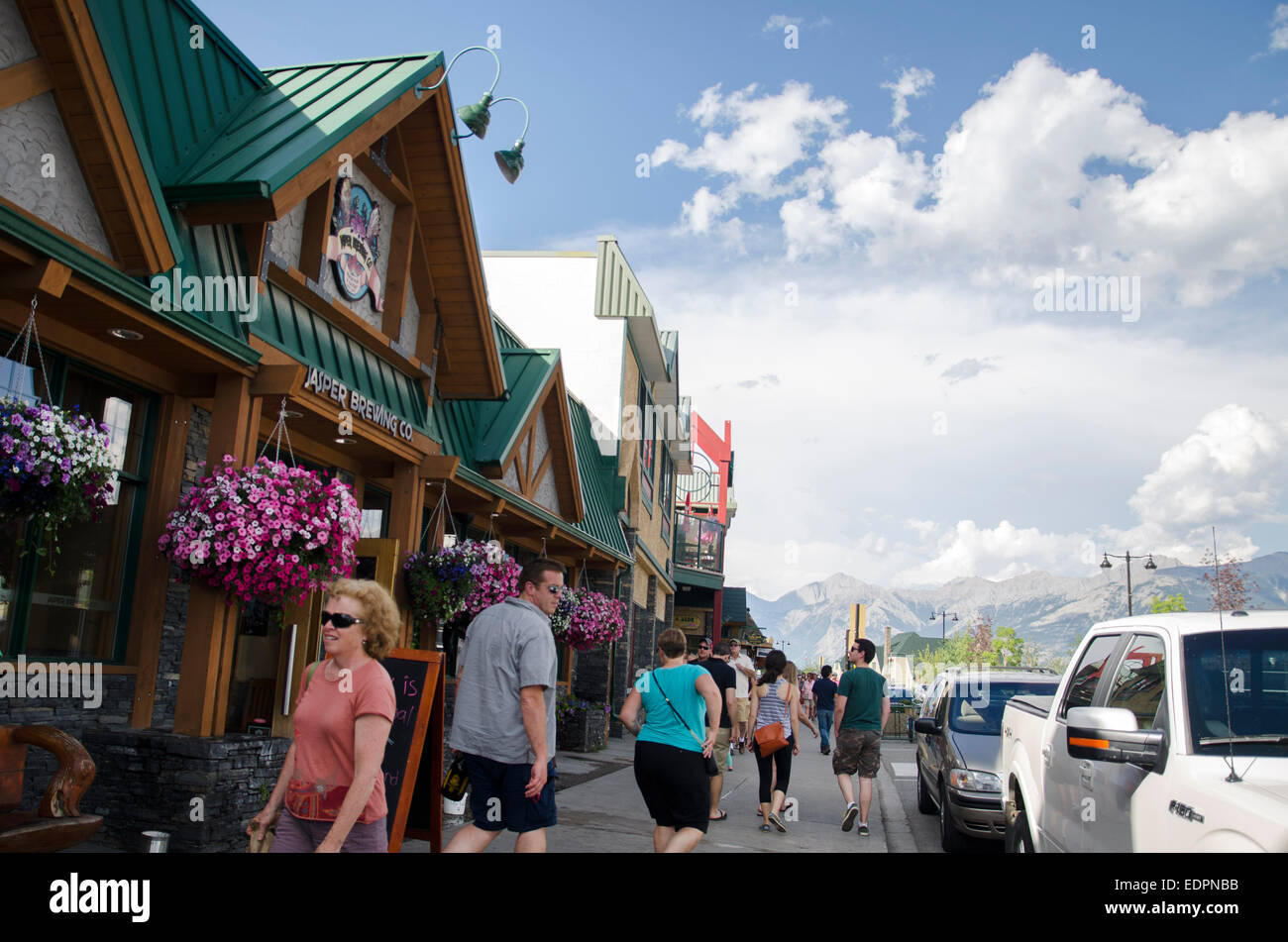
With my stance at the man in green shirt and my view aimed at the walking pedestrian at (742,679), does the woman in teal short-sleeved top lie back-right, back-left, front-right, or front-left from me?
back-left

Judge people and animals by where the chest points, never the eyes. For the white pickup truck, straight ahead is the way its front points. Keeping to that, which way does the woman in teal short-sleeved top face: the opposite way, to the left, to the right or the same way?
the opposite way

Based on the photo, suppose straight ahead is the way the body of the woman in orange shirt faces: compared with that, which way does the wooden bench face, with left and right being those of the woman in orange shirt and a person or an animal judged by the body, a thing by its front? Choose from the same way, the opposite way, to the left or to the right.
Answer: to the left

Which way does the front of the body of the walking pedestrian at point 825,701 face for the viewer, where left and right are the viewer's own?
facing away from the viewer

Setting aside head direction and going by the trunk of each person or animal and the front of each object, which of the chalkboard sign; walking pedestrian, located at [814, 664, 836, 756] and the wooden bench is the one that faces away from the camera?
the walking pedestrian

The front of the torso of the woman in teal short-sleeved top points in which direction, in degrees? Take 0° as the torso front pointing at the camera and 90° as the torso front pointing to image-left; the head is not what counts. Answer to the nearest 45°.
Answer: approximately 180°

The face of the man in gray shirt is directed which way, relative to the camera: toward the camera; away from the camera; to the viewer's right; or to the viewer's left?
to the viewer's right

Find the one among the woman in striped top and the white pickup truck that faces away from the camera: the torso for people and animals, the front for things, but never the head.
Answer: the woman in striped top

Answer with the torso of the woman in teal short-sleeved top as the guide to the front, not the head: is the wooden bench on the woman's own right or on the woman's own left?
on the woman's own left

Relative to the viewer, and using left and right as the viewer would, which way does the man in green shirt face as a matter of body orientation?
facing away from the viewer

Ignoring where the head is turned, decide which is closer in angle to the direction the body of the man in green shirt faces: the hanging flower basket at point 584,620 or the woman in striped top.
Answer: the hanging flower basket

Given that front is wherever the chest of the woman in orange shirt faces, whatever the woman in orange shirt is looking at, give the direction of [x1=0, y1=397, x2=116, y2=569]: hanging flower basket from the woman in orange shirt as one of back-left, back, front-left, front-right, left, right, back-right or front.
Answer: right

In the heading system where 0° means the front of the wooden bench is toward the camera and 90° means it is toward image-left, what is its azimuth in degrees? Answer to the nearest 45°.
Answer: approximately 315°

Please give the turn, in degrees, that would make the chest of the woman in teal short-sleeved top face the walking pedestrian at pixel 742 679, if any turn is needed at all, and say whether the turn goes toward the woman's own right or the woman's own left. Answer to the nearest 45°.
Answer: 0° — they already face them
